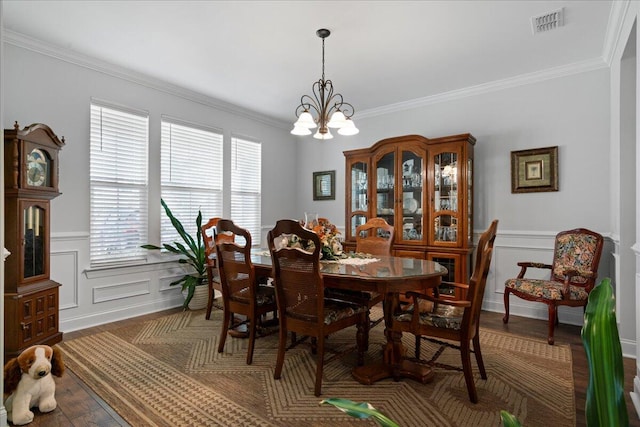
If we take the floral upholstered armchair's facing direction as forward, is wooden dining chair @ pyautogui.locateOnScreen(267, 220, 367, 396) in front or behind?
in front

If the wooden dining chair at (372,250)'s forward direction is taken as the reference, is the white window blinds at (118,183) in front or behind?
in front

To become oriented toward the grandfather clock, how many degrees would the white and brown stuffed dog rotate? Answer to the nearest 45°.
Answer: approximately 135° to its left

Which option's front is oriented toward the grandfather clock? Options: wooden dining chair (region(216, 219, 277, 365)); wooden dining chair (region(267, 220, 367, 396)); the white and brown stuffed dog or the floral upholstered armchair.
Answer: the floral upholstered armchair

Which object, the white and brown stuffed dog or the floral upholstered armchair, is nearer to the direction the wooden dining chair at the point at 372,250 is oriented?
the white and brown stuffed dog

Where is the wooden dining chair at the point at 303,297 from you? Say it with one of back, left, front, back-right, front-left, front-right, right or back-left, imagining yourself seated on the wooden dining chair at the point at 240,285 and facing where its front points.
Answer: right

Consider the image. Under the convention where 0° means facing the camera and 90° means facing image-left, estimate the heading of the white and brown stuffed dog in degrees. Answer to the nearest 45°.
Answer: approximately 315°

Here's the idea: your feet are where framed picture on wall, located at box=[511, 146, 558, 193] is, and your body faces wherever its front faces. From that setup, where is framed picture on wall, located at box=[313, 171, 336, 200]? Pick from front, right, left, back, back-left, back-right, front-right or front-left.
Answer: right

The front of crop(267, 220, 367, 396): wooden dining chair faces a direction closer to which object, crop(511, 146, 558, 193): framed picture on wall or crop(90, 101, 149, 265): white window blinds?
the framed picture on wall

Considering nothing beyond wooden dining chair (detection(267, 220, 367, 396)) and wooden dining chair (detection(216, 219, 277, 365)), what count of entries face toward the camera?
0

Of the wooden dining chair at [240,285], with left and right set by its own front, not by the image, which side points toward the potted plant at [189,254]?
left

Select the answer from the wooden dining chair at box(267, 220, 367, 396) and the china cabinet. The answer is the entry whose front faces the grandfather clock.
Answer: the china cabinet

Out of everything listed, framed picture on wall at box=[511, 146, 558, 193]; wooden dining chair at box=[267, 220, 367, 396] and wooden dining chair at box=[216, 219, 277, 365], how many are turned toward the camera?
1
